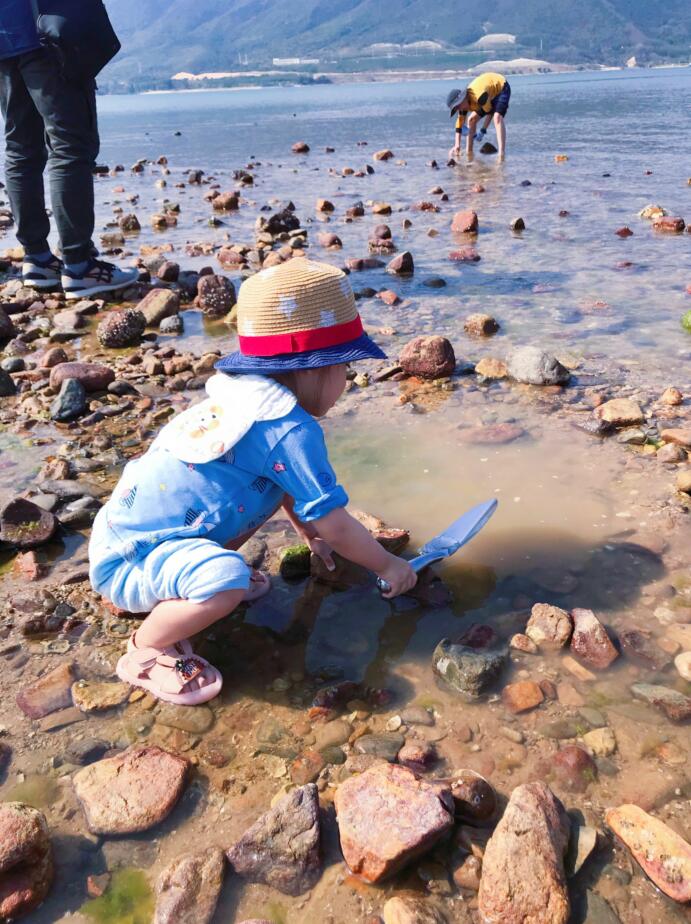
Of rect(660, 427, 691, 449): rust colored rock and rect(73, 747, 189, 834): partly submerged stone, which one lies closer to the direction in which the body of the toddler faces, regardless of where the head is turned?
the rust colored rock

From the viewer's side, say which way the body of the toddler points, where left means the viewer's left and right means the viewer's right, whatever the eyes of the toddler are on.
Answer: facing to the right of the viewer

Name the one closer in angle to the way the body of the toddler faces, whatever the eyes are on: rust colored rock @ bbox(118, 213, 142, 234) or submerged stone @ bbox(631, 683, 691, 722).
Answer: the submerged stone

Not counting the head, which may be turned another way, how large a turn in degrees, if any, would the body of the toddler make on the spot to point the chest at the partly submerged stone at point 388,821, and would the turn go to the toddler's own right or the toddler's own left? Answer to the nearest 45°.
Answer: approximately 90° to the toddler's own right

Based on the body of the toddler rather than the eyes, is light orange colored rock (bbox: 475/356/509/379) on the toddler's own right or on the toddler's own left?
on the toddler's own left

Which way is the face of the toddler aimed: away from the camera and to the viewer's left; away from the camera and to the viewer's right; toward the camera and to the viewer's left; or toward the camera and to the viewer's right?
away from the camera and to the viewer's right

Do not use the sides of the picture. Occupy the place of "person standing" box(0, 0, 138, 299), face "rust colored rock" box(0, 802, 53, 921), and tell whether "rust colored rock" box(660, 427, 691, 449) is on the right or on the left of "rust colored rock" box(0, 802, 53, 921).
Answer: left

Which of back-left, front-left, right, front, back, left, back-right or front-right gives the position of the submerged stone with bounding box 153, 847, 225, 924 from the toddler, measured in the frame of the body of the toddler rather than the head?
right

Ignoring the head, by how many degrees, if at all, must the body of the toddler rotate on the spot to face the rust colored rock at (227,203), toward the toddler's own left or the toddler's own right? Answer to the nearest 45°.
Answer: approximately 90° to the toddler's own left

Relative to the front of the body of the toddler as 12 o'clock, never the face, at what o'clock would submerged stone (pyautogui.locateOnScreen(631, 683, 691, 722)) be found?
The submerged stone is roughly at 1 o'clock from the toddler.

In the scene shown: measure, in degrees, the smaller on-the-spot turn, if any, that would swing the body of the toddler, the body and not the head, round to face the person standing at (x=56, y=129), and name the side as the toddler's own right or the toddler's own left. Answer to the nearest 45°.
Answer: approximately 90° to the toddler's own left

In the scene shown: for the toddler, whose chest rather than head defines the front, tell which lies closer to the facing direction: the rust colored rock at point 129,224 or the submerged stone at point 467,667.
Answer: the submerged stone

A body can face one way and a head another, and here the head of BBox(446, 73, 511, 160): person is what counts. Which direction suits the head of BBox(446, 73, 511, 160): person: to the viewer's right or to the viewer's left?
to the viewer's left

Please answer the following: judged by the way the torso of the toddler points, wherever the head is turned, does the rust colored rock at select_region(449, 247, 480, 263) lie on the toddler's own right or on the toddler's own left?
on the toddler's own left

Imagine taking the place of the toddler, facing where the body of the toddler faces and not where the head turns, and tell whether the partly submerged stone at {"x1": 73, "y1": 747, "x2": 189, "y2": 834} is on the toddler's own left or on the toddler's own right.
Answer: on the toddler's own right

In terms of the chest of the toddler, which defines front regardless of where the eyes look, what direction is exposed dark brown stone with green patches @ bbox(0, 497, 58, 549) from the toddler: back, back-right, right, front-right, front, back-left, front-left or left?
back-left

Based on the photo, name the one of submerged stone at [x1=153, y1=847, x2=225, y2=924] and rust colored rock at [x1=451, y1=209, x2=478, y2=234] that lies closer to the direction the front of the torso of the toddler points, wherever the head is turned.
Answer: the rust colored rock
